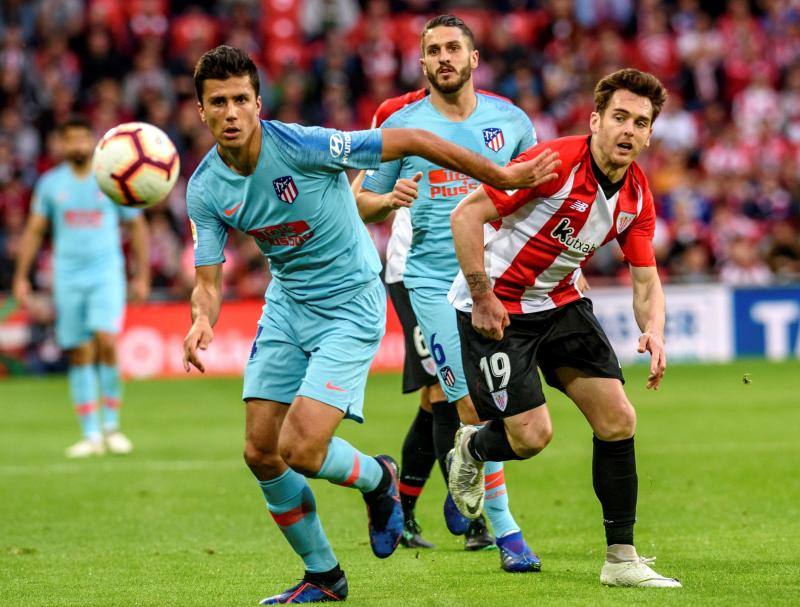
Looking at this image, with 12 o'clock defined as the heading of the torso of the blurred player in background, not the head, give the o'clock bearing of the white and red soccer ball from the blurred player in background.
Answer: The white and red soccer ball is roughly at 12 o'clock from the blurred player in background.

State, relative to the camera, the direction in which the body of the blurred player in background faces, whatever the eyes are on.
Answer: toward the camera
